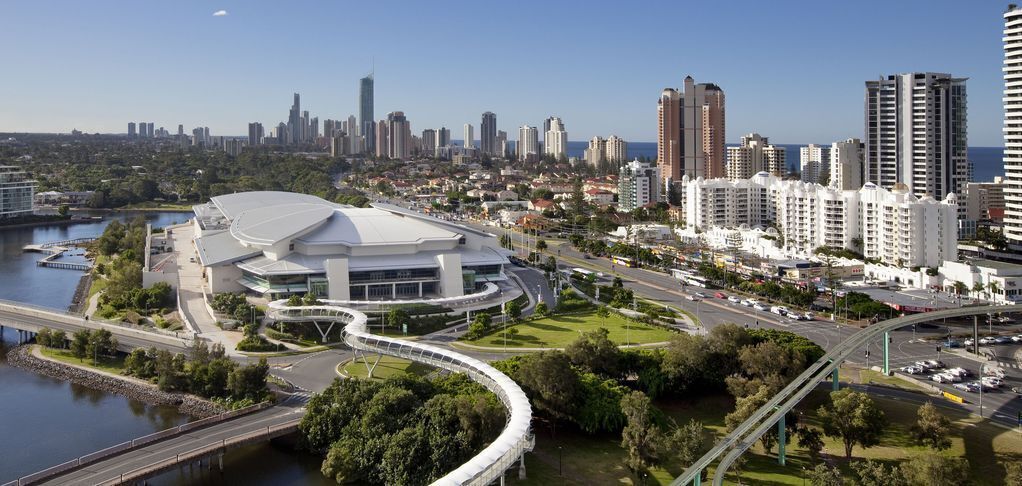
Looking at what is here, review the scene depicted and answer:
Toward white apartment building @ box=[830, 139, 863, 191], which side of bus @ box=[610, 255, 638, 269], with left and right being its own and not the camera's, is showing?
left

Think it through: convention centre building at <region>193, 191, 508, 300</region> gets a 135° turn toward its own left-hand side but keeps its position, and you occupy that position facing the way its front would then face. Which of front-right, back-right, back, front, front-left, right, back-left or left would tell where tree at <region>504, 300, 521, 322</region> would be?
right

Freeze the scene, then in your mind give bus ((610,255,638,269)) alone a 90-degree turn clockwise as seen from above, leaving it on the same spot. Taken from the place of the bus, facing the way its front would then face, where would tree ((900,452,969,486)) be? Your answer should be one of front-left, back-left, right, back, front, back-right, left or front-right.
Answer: front-left

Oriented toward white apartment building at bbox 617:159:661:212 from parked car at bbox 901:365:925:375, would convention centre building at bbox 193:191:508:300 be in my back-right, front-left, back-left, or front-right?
front-left

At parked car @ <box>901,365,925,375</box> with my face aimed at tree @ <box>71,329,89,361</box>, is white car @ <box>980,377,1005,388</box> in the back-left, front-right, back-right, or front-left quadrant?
back-left

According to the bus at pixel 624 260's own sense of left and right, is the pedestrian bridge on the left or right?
on its right

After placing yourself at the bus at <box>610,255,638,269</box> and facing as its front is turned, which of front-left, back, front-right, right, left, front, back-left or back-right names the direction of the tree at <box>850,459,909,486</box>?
front-right

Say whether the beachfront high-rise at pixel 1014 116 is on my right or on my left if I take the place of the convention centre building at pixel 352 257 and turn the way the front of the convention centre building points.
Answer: on my left

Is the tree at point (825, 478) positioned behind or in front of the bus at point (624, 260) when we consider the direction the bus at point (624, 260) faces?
in front

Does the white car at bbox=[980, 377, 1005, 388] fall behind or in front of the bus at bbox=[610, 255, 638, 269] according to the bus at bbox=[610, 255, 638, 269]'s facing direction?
in front

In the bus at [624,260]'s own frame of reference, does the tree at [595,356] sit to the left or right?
on its right

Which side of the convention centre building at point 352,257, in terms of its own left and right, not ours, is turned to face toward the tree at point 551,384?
front

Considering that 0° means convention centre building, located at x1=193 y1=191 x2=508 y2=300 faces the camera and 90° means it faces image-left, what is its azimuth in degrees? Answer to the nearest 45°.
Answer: approximately 0°

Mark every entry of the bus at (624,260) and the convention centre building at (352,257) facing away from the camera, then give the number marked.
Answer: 0
